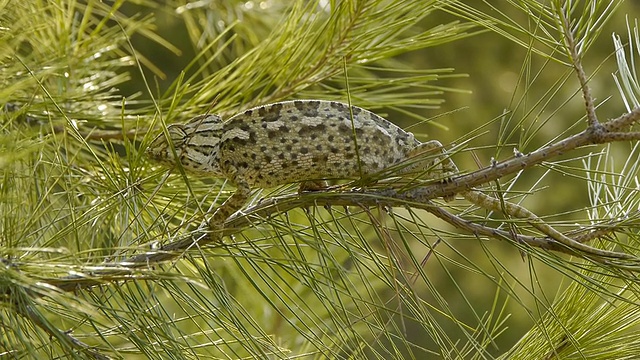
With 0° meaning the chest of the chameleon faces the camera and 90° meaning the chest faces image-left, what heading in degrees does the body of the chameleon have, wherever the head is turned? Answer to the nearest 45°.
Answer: approximately 90°
